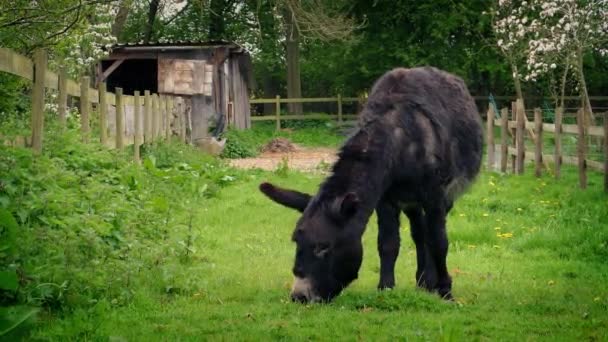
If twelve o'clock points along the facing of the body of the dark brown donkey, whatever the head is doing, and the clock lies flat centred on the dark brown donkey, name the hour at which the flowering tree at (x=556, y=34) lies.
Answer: The flowering tree is roughly at 5 o'clock from the dark brown donkey.

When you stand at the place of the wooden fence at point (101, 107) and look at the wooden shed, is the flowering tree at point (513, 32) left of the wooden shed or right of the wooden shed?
right

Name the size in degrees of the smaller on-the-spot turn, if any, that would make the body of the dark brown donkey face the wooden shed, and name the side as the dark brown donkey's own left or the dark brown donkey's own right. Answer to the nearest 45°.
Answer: approximately 135° to the dark brown donkey's own right

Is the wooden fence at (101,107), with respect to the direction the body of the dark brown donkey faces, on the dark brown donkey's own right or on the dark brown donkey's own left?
on the dark brown donkey's own right

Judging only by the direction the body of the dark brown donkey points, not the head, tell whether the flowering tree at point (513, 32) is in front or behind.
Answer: behind

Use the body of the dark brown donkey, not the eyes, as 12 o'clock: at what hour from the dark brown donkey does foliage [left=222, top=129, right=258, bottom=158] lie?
The foliage is roughly at 4 o'clock from the dark brown donkey.

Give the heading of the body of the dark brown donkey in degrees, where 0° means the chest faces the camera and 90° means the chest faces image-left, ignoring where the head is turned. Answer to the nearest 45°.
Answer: approximately 45°

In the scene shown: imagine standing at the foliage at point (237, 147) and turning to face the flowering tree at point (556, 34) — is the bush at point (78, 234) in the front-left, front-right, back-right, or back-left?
back-right

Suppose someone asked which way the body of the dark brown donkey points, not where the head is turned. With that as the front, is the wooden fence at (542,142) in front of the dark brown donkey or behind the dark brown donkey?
behind

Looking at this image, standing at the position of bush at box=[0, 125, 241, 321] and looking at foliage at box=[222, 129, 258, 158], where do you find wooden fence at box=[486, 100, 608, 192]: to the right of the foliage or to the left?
right
